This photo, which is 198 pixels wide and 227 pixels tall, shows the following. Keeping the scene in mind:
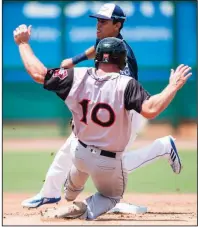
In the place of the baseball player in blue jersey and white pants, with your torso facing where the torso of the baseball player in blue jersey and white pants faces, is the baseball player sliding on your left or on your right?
on your left
